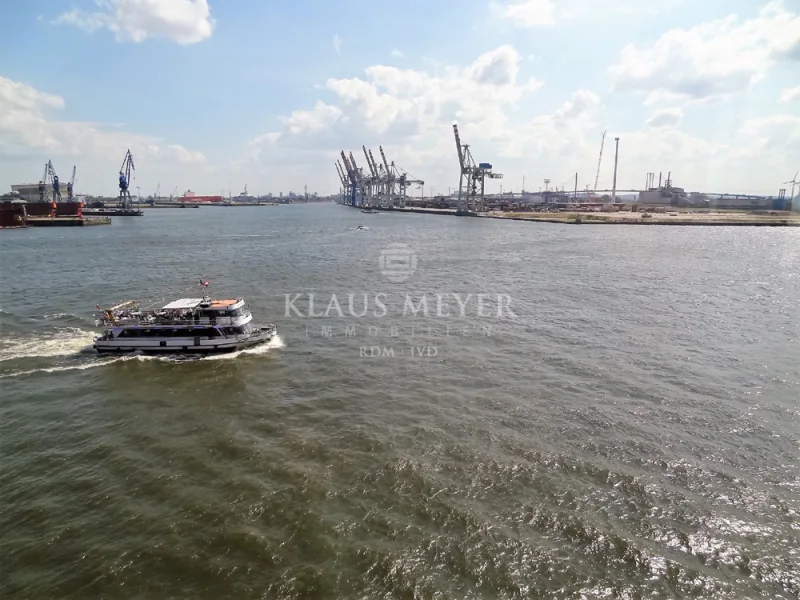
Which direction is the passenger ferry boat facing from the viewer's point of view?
to the viewer's right
